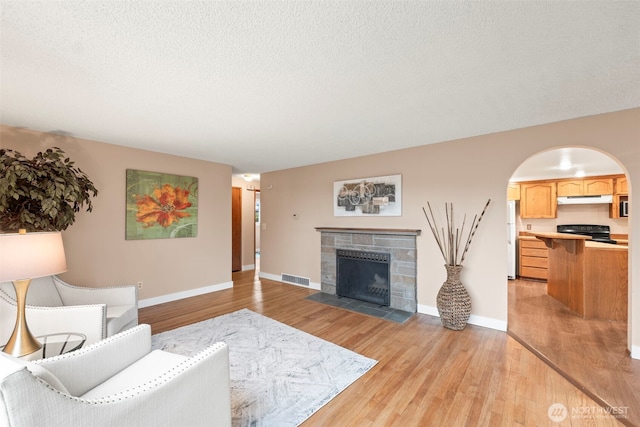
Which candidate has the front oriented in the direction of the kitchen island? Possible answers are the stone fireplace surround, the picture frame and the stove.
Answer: the stove

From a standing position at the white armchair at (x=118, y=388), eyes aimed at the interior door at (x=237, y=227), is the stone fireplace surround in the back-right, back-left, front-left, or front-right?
front-right

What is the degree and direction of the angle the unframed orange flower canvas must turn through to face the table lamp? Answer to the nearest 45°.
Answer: approximately 45° to its right

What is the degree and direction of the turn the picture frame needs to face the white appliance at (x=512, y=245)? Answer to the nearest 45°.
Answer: approximately 180°

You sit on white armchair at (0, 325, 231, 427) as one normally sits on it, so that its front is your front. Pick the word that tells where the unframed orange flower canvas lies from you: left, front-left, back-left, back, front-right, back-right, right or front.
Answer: front-left

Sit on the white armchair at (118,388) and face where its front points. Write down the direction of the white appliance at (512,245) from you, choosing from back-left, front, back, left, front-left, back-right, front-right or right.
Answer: front-right

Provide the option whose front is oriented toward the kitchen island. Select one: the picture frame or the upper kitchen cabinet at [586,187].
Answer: the upper kitchen cabinet

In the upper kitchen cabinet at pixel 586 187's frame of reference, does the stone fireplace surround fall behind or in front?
in front

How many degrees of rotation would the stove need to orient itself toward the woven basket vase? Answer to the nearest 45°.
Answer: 0° — it already faces it

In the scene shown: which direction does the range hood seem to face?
toward the camera

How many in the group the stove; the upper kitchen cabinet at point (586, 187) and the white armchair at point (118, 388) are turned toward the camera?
2

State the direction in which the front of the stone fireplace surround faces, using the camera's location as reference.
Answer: facing the viewer and to the left of the viewer

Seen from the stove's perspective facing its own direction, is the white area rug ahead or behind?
ahead

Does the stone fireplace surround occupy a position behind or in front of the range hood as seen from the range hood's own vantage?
in front

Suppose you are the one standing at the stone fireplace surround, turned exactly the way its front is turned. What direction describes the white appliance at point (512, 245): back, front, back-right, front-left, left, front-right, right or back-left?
back

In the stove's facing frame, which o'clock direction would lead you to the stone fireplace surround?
The stone fireplace surround is roughly at 1 o'clock from the stove.

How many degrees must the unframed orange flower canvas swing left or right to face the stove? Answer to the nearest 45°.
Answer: approximately 45° to its left

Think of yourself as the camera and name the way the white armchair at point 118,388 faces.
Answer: facing away from the viewer and to the right of the viewer

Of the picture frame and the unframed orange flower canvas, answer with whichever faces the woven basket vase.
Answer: the unframed orange flower canvas

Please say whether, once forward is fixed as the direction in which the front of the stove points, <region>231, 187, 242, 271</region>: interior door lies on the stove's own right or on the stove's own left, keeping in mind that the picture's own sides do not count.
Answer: on the stove's own right
